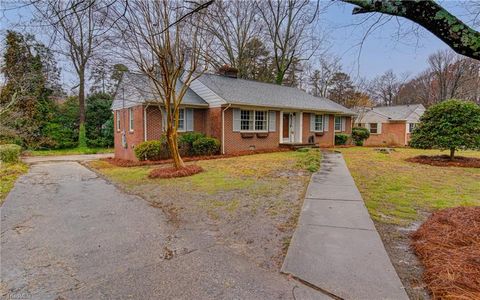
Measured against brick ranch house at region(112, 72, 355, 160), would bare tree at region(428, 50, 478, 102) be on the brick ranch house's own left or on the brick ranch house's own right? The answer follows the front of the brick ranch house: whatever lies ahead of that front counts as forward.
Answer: on the brick ranch house's own left

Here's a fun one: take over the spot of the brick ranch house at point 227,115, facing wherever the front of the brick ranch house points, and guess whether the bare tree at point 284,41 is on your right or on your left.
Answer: on your left

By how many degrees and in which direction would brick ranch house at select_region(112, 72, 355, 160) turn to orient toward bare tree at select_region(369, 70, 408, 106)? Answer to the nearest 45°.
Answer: approximately 90° to its left

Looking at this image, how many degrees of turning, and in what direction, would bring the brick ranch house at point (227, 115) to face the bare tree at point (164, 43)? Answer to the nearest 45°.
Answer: approximately 45° to its right

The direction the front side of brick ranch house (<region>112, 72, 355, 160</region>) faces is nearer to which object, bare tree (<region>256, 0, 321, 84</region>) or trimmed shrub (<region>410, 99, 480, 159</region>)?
the trimmed shrub

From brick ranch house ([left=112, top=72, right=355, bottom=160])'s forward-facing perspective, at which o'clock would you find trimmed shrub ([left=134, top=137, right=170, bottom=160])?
The trimmed shrub is roughly at 3 o'clock from the brick ranch house.

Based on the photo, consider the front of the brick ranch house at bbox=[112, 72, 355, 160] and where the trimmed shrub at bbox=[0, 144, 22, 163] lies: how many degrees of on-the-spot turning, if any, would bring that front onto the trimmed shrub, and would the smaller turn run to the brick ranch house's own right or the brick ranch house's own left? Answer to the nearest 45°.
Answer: approximately 135° to the brick ranch house's own right

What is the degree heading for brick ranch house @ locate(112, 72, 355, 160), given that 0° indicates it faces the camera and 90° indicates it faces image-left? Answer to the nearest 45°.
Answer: approximately 315°

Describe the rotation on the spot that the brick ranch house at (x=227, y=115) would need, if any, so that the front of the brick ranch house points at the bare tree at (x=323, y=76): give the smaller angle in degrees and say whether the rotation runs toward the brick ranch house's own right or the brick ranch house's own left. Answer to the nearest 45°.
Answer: approximately 90° to the brick ranch house's own left

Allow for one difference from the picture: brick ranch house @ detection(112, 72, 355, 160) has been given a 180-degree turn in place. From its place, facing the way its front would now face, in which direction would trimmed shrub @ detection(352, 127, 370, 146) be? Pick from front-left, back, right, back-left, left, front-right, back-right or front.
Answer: right
